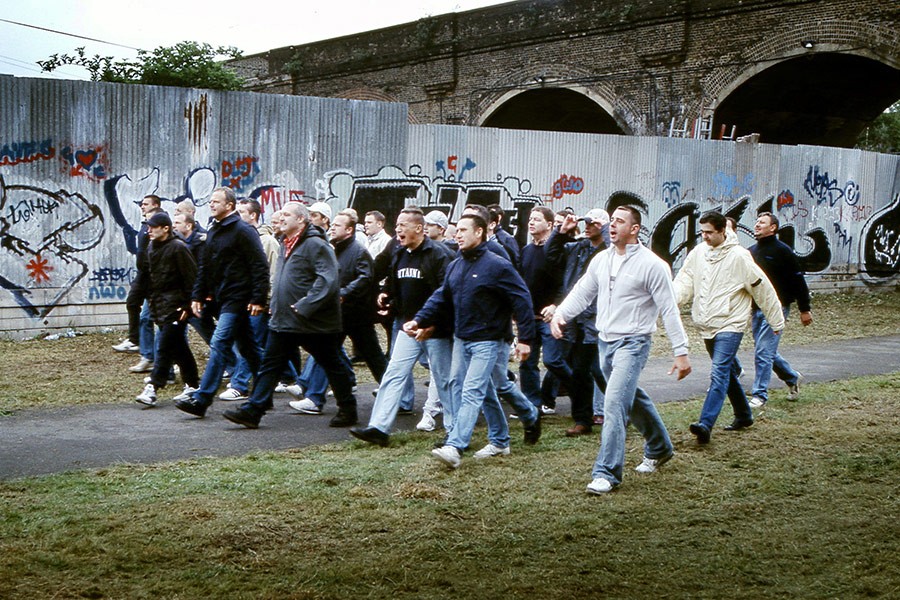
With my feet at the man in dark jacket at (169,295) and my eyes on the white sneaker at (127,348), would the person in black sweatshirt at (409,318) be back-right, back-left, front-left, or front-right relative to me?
back-right

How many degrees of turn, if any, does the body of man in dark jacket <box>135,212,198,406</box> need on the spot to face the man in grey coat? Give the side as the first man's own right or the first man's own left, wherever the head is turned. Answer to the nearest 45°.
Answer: approximately 90° to the first man's own left

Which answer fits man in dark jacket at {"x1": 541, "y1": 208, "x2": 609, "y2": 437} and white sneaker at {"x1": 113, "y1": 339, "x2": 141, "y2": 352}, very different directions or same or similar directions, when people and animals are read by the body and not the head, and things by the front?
same or similar directions

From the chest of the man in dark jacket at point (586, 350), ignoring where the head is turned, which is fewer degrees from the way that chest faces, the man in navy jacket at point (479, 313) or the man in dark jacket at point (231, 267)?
the man in navy jacket

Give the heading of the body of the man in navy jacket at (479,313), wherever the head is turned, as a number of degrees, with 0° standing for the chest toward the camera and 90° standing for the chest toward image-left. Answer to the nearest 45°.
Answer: approximately 45°

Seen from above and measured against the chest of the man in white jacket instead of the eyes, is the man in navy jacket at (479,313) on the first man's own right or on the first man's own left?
on the first man's own right

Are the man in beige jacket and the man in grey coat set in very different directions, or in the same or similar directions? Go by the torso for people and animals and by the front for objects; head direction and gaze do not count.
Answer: same or similar directions

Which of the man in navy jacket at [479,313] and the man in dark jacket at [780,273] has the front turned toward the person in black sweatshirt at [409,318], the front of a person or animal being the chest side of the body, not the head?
the man in dark jacket at [780,273]
